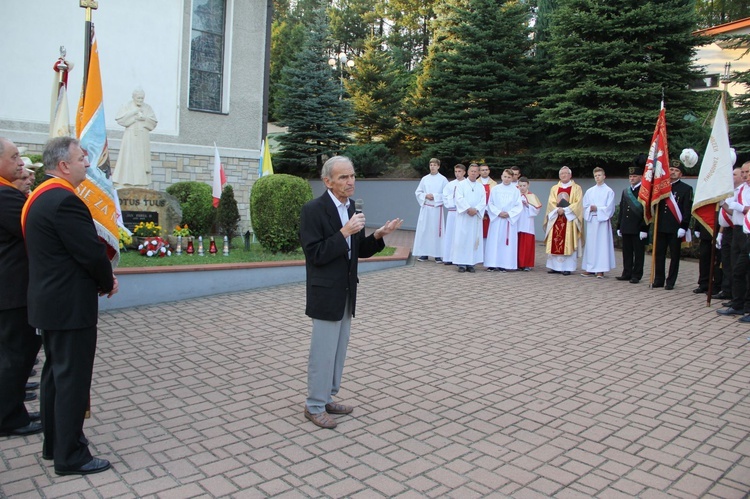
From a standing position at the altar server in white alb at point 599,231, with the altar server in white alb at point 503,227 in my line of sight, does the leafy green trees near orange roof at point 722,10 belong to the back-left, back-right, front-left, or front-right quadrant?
back-right

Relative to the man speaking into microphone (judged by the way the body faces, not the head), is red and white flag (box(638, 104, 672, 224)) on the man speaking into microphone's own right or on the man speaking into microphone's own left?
on the man speaking into microphone's own left

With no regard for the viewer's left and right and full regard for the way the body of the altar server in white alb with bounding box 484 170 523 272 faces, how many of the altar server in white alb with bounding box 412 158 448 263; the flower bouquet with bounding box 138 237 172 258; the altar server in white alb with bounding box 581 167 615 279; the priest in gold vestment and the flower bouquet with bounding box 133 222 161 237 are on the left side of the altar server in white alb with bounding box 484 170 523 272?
2

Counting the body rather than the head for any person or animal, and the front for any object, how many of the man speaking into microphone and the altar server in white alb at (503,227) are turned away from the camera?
0

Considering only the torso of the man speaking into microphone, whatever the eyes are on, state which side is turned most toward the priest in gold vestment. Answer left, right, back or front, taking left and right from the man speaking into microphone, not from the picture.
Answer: left

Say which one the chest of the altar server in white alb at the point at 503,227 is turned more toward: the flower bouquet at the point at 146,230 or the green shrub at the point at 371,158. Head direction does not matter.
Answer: the flower bouquet

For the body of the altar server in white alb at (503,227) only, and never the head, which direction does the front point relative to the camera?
toward the camera

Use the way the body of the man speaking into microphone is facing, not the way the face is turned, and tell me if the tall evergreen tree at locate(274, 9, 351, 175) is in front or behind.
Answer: behind

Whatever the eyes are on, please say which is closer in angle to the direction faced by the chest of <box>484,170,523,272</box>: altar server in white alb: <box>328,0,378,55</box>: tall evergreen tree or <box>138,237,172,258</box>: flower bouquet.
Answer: the flower bouquet

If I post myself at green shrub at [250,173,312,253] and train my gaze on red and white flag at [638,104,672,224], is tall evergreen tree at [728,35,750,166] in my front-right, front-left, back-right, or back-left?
front-left

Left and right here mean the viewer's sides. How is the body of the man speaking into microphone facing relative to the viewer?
facing the viewer and to the right of the viewer

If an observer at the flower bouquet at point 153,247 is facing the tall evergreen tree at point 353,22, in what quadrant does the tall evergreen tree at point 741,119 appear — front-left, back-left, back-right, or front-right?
front-right

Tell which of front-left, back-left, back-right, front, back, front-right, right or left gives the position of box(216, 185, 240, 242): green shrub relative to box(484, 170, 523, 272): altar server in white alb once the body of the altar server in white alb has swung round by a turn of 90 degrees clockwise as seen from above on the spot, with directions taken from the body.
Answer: front

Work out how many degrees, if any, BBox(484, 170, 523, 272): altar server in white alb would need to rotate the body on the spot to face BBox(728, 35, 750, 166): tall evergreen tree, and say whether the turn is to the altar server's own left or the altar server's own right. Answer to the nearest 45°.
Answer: approximately 135° to the altar server's own left

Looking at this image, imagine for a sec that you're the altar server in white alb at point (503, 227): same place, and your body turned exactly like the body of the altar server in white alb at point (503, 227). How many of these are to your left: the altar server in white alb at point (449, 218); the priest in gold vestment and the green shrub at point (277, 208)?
1

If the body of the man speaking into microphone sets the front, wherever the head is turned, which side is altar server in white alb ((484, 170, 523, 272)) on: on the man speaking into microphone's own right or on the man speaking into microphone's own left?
on the man speaking into microphone's own left

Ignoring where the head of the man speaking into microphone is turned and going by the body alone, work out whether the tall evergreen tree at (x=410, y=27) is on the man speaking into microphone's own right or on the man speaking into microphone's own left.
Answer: on the man speaking into microphone's own left
